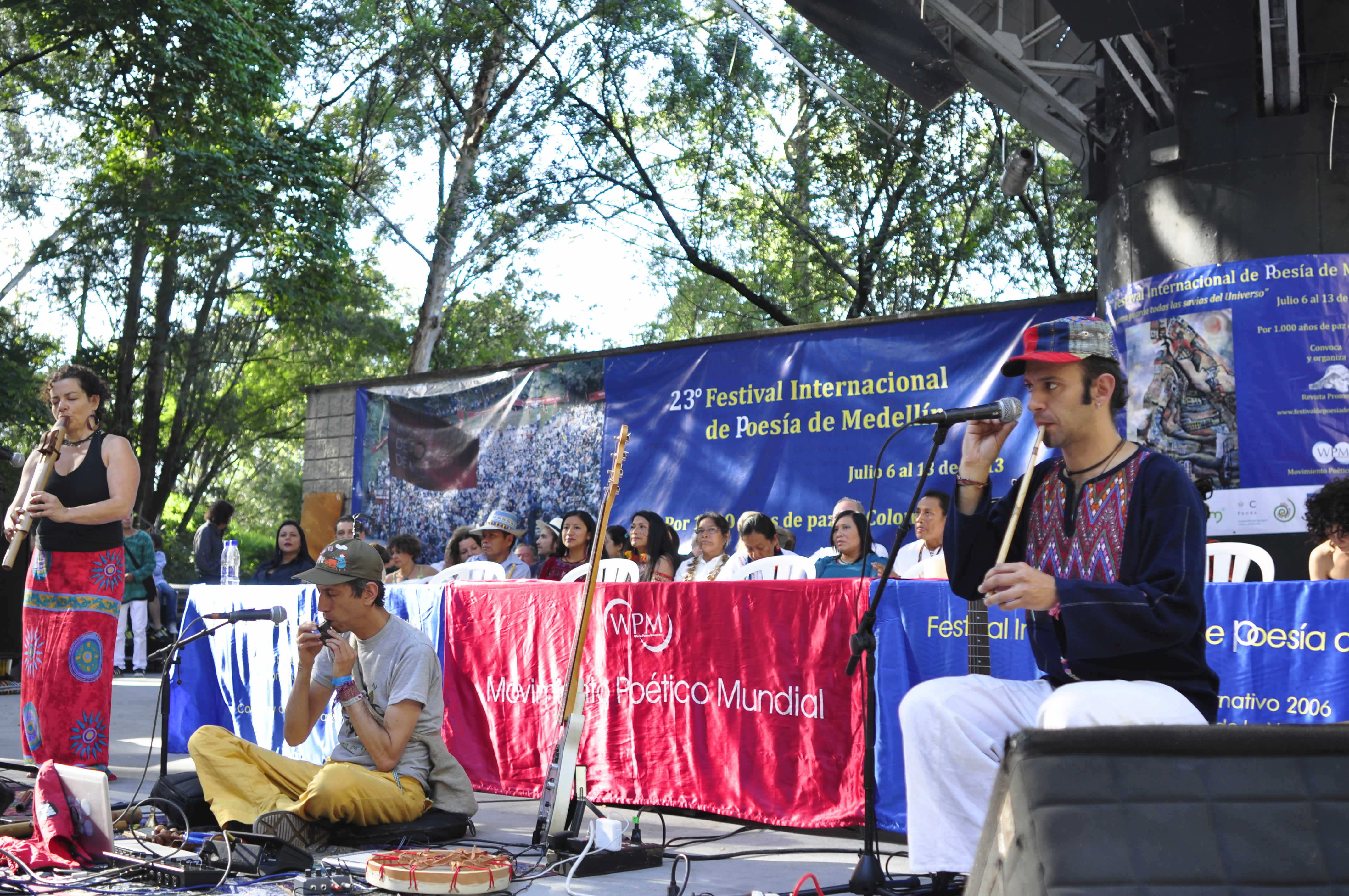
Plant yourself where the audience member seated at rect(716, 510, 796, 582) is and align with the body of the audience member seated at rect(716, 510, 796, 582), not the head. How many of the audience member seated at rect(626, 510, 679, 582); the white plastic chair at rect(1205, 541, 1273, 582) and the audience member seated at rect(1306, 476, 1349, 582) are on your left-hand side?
2

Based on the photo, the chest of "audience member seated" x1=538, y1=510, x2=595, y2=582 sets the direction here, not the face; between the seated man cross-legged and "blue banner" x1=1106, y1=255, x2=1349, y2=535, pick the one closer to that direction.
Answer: the seated man cross-legged

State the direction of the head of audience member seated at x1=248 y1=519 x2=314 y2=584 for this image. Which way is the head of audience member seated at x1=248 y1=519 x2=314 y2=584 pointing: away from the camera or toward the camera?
toward the camera

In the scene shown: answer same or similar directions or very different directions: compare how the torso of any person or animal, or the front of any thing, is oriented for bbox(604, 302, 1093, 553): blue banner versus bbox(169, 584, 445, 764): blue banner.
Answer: same or similar directions

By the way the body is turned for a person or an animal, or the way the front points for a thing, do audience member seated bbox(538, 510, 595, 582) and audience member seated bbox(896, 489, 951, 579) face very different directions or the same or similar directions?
same or similar directions

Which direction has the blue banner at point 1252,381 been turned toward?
toward the camera

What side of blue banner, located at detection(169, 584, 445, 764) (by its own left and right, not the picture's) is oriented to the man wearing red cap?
left

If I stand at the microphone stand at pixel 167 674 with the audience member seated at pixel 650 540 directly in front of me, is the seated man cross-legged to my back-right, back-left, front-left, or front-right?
front-right

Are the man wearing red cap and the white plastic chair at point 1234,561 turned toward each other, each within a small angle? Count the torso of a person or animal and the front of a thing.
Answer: no

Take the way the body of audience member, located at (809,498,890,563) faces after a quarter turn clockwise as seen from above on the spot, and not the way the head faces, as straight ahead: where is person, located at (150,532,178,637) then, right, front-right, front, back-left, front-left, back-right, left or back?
front

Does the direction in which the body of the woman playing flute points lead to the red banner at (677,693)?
no

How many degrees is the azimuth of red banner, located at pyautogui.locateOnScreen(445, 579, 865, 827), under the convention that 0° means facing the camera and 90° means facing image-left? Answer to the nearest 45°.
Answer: approximately 0°

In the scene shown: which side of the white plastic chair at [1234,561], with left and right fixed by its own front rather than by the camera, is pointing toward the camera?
front

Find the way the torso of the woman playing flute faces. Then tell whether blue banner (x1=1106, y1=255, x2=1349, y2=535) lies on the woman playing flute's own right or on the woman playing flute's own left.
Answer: on the woman playing flute's own left

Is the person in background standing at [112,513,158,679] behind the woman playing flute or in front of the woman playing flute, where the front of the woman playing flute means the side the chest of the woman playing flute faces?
behind

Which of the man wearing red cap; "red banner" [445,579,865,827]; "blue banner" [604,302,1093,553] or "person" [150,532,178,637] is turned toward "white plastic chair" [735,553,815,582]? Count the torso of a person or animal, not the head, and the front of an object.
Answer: the blue banner

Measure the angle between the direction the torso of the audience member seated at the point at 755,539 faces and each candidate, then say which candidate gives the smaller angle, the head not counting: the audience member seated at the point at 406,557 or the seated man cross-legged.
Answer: the seated man cross-legged

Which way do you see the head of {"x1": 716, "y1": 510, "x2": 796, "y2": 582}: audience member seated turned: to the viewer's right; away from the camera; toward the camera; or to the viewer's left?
toward the camera
